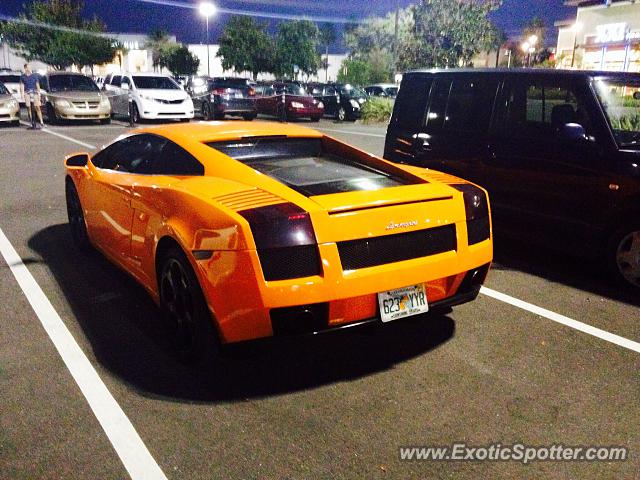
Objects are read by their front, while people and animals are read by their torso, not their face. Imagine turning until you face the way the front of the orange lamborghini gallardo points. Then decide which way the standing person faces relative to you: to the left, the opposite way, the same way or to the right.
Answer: the opposite way

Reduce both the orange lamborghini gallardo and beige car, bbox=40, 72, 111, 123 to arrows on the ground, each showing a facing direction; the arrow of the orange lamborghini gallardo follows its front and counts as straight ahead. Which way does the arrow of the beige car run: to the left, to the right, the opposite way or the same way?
the opposite way

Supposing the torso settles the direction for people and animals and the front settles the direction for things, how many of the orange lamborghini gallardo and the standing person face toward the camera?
1

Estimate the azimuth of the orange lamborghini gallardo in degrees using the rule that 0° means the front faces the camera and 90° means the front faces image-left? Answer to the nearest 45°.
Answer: approximately 135°

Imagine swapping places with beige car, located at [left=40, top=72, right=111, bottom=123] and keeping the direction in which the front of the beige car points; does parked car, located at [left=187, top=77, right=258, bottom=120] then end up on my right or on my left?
on my left

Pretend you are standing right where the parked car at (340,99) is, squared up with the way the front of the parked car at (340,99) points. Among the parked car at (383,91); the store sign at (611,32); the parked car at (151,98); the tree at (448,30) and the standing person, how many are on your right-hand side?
2

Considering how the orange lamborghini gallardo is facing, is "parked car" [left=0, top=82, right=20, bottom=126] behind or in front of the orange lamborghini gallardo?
in front

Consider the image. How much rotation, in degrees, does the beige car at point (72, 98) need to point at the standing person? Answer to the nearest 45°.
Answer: approximately 90° to its right

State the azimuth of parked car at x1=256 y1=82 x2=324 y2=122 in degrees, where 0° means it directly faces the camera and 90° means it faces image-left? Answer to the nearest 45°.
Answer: approximately 315°
